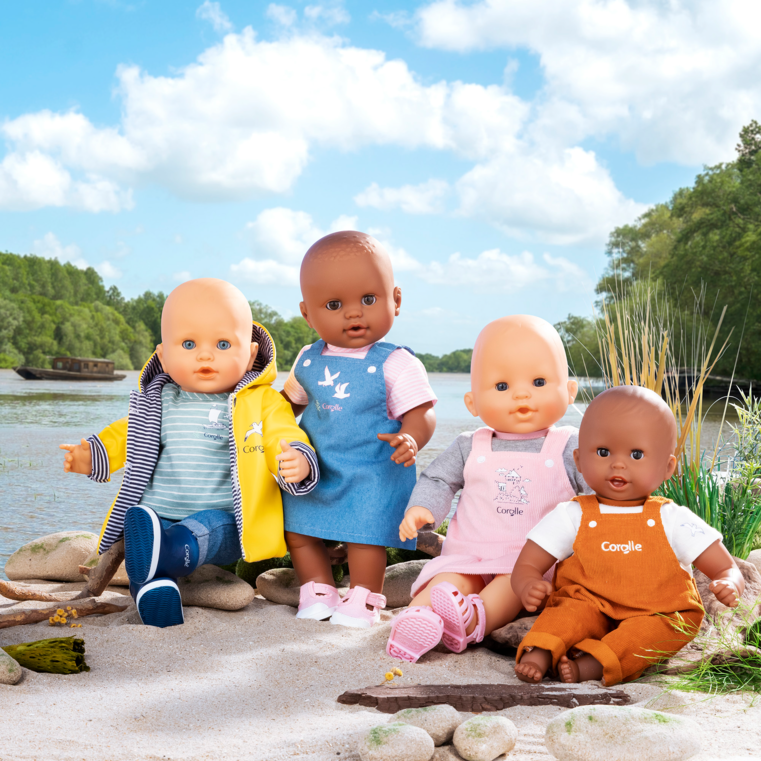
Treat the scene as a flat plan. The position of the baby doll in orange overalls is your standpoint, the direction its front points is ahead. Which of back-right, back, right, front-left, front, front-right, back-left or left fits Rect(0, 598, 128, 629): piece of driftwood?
front-right

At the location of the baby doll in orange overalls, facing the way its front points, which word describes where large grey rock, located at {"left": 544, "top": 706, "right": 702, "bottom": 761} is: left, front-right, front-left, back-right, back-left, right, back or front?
front-left

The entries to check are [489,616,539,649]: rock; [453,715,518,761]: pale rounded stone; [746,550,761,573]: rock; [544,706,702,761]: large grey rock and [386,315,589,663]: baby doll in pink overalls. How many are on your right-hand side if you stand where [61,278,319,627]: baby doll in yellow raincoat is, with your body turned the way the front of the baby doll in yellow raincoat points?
0

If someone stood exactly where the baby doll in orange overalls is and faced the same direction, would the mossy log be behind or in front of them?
in front

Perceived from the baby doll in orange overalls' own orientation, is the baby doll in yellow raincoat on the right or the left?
on its right

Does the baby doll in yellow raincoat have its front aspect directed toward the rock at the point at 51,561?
no

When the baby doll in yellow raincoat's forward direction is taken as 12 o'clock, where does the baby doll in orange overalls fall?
The baby doll in orange overalls is roughly at 9 o'clock from the baby doll in yellow raincoat.

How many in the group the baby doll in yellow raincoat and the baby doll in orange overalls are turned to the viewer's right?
0

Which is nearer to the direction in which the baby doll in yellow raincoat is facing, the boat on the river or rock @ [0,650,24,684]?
the rock

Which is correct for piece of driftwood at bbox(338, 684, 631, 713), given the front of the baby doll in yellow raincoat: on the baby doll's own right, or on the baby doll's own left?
on the baby doll's own left

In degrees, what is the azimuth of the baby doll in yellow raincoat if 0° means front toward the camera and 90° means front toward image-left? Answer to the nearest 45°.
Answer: approximately 45°

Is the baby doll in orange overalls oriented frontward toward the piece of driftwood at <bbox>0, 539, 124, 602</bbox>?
no

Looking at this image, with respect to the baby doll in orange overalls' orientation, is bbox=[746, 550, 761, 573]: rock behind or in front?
behind
